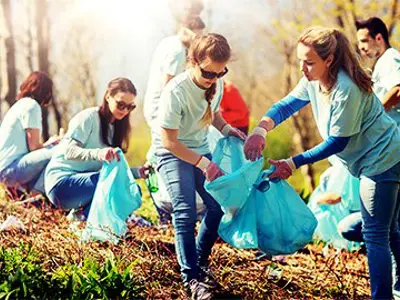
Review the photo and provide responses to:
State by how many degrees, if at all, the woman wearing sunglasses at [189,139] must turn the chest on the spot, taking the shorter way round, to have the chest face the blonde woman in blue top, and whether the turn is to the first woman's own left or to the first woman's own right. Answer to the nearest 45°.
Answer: approximately 45° to the first woman's own left

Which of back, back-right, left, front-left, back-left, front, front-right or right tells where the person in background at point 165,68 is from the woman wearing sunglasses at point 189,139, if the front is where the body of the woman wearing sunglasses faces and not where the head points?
back-left

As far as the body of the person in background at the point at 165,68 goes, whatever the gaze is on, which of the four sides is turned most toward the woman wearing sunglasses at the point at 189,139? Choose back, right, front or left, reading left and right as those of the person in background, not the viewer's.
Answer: right

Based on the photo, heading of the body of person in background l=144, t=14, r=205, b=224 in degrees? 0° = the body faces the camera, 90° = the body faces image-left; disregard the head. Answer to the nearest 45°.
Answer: approximately 270°

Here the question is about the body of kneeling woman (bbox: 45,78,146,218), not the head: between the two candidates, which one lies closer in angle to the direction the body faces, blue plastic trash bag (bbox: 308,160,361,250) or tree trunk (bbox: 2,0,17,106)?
the blue plastic trash bag

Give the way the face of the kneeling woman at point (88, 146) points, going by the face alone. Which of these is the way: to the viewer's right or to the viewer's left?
to the viewer's right

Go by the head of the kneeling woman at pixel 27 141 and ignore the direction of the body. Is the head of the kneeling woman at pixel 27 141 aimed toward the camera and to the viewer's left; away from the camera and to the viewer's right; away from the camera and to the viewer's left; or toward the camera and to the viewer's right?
away from the camera and to the viewer's right
